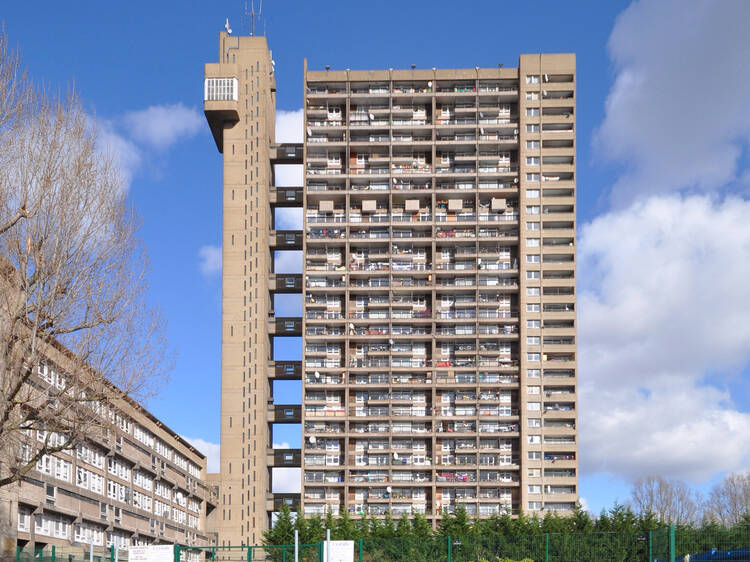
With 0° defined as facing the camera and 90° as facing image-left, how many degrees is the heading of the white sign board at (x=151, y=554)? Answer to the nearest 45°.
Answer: approximately 0°

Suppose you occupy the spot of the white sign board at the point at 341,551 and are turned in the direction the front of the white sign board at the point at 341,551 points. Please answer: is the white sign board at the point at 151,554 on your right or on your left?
on your right

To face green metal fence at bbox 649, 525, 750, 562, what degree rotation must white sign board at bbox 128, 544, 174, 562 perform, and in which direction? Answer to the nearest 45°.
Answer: approximately 90° to its left

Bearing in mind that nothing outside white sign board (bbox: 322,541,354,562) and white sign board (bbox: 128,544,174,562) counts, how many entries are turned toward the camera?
2
